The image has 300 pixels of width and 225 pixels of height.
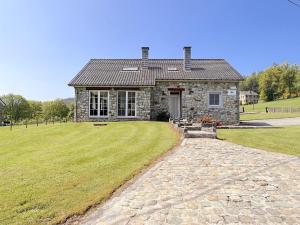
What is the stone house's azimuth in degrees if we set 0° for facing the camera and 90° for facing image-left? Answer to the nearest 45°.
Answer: approximately 0°

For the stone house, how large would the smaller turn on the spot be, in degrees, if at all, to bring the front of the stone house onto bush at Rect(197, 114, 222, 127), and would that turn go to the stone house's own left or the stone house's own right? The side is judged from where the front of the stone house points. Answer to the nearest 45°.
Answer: approximately 45° to the stone house's own left
